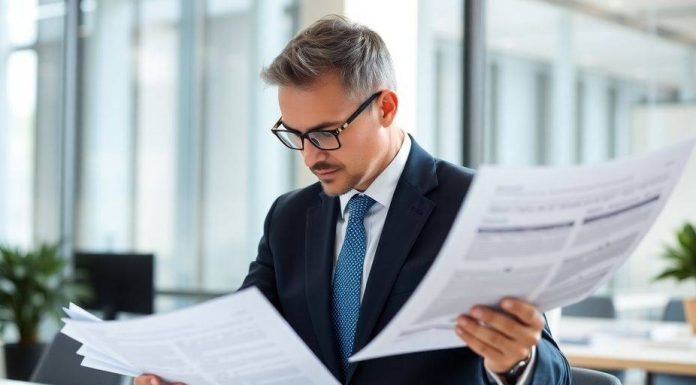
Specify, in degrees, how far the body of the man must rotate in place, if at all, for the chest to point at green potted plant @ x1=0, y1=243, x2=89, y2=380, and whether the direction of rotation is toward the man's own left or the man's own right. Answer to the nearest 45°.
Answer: approximately 90° to the man's own right

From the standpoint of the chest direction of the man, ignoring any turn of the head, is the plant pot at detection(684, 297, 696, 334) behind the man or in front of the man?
behind

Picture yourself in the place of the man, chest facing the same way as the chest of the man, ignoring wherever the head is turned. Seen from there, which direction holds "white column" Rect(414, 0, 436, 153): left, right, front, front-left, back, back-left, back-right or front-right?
back-right

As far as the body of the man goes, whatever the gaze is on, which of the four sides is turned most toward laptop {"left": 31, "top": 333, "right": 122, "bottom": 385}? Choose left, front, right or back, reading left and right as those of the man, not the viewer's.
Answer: right

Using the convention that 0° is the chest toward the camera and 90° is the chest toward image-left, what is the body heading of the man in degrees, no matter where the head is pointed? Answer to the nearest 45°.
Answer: approximately 45°

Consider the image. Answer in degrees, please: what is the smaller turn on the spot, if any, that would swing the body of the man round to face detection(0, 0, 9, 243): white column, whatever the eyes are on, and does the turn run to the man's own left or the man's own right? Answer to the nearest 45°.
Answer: approximately 90° to the man's own right

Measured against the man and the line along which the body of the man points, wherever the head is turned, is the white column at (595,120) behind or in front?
behind

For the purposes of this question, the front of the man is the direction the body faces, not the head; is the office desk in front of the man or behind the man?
behind
